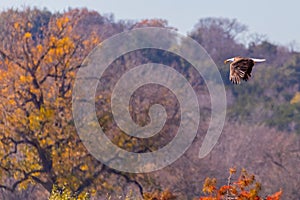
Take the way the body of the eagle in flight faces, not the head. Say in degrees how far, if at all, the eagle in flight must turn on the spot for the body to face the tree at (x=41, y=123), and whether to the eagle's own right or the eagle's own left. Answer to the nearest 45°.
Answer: approximately 45° to the eagle's own right

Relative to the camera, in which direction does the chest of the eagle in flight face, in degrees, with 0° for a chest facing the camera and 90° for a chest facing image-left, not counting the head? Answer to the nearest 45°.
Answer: approximately 90°
